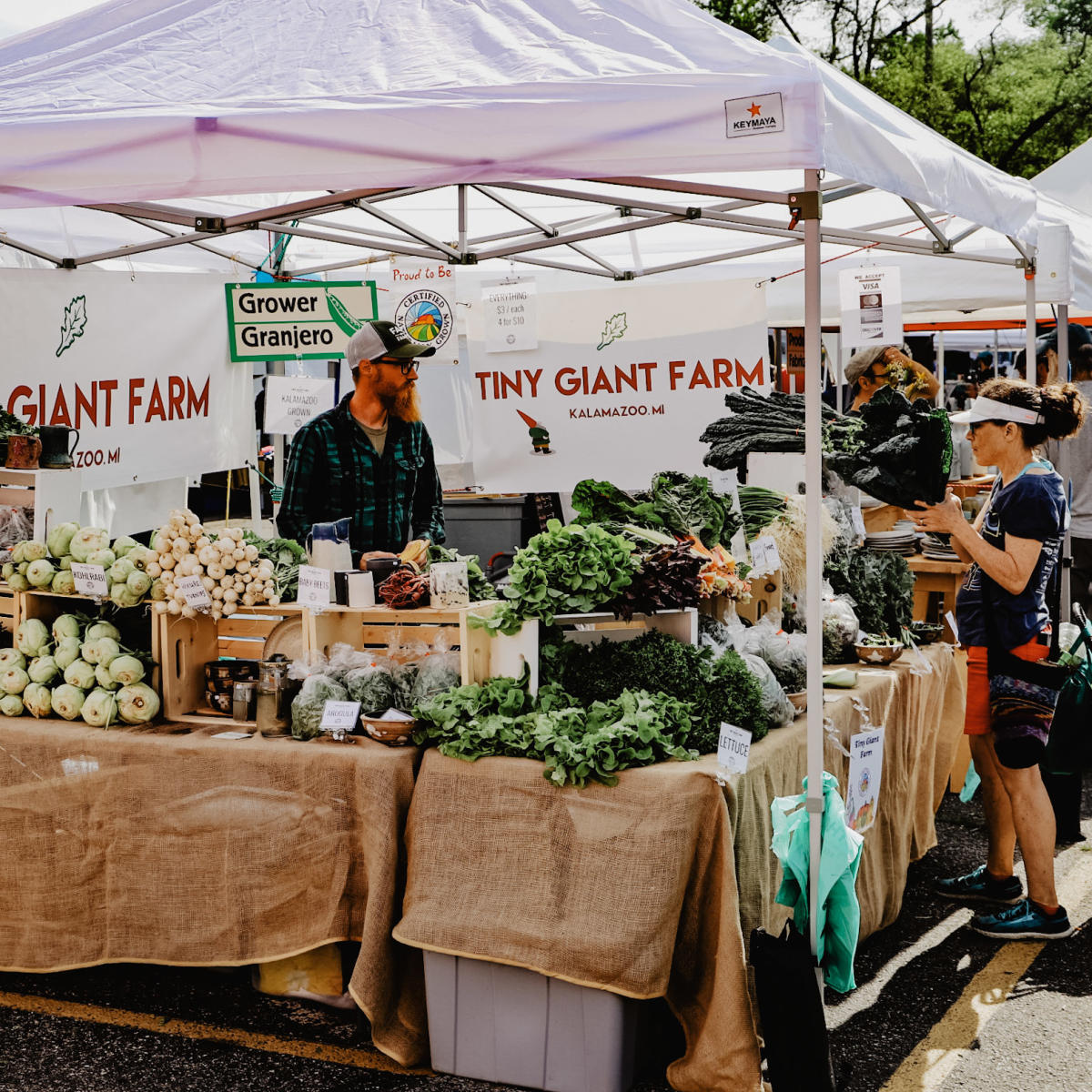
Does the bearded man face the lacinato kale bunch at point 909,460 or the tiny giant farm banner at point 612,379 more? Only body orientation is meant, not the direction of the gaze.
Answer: the lacinato kale bunch

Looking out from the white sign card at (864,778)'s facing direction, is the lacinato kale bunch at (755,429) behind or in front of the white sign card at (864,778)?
behind

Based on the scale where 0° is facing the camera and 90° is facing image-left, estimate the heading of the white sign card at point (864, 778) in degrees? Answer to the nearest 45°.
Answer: approximately 315°

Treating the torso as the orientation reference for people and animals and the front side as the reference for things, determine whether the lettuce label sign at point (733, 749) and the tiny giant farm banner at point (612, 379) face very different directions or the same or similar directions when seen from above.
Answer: same or similar directions

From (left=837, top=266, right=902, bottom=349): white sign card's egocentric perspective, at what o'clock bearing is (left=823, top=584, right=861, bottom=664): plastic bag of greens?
The plastic bag of greens is roughly at 12 o'clock from the white sign card.

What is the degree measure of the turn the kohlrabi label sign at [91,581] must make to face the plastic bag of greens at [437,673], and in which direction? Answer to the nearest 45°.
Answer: approximately 45° to its left

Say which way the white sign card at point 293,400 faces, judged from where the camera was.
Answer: facing the viewer

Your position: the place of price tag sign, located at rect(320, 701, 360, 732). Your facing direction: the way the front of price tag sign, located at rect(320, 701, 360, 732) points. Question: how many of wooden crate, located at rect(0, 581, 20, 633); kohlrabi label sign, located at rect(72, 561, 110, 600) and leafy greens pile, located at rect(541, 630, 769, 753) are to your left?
1

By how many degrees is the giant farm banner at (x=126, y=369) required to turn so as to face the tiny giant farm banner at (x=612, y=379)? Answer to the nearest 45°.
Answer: approximately 45° to its left

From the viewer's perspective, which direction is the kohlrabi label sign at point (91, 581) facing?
toward the camera

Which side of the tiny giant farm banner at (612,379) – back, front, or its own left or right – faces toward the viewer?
front

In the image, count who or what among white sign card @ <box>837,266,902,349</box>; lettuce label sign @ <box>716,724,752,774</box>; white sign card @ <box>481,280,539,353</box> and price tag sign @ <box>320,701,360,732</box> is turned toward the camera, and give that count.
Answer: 4

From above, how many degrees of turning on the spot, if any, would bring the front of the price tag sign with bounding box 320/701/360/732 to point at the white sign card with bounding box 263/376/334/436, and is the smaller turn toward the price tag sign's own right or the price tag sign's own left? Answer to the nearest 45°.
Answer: approximately 180°

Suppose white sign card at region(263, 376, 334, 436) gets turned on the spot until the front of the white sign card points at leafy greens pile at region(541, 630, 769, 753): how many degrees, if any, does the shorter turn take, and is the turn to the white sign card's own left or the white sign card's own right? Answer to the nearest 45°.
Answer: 0° — it already faces it

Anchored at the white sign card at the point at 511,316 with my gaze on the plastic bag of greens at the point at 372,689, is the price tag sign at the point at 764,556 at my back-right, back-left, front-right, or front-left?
front-left
